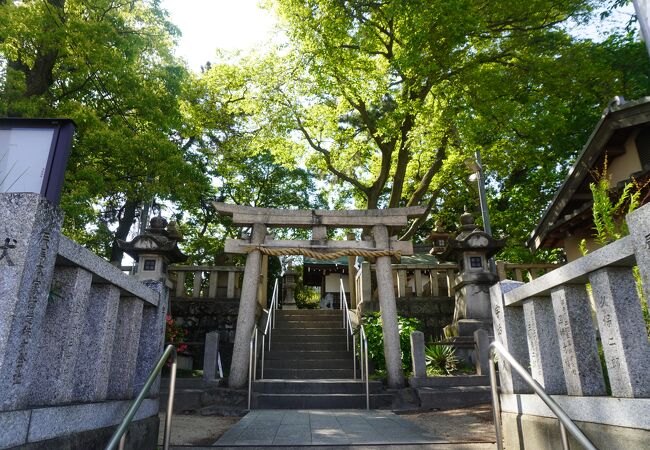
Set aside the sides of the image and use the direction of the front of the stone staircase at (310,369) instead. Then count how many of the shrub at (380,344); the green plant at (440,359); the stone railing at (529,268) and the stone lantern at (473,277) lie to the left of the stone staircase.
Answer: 4

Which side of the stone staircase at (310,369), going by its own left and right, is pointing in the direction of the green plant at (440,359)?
left

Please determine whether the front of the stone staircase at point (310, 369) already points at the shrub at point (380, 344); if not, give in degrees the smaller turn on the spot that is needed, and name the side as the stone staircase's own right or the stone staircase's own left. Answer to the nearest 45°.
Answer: approximately 90° to the stone staircase's own left

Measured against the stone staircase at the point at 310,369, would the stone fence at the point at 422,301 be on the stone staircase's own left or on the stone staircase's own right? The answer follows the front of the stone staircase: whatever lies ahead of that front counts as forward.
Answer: on the stone staircase's own left

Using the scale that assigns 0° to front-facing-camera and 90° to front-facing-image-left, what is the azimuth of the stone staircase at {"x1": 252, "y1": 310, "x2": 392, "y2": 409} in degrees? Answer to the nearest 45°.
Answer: approximately 0°

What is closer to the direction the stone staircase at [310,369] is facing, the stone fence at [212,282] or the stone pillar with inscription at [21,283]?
the stone pillar with inscription

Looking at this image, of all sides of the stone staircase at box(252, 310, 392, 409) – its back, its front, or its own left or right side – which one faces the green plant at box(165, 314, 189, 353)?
right

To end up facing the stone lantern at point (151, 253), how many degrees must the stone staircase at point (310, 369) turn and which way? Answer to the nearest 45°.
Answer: approximately 90° to its right

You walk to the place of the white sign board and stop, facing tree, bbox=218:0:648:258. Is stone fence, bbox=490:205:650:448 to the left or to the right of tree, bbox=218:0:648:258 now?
right

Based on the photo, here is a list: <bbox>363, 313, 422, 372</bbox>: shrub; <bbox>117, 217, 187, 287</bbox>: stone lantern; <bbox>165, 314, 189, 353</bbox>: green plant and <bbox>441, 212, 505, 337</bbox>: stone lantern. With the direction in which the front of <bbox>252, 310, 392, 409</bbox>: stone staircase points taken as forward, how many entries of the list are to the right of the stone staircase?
2

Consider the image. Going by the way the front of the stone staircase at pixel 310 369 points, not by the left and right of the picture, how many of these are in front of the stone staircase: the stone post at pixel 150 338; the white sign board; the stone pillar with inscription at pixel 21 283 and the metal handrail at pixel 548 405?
4

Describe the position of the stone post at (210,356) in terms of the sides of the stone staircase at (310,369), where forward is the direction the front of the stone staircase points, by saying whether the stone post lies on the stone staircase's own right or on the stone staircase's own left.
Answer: on the stone staircase's own right

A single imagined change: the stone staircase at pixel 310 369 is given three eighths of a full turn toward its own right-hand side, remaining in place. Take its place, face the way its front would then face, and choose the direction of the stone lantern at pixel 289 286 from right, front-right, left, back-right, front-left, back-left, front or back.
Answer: front-right

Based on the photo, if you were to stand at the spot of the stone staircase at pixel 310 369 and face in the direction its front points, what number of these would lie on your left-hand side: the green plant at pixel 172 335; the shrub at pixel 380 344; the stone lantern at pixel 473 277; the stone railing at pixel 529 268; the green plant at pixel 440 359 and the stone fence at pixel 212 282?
4
